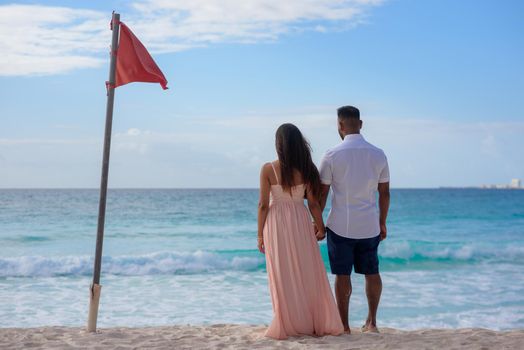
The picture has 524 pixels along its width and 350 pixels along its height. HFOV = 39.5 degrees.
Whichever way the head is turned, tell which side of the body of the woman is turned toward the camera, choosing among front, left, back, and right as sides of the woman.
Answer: back

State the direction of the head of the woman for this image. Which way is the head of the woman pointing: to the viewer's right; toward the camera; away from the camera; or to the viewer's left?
away from the camera

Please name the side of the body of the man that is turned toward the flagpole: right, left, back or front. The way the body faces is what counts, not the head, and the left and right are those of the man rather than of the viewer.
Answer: left

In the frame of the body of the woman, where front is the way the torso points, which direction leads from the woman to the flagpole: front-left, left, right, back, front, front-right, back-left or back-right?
left

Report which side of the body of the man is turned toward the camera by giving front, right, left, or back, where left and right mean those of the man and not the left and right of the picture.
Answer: back
